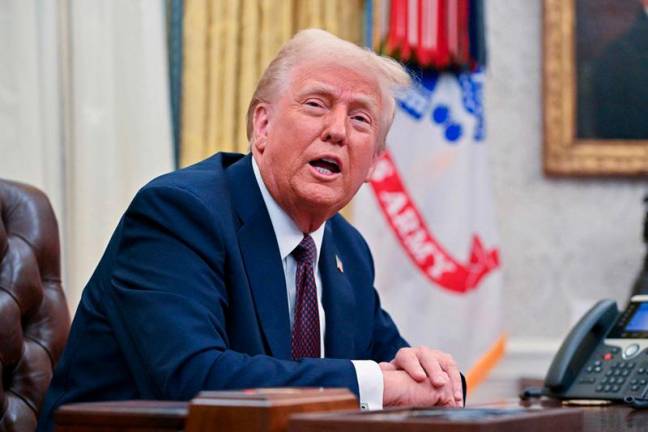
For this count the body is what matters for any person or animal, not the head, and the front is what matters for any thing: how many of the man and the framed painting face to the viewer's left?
0

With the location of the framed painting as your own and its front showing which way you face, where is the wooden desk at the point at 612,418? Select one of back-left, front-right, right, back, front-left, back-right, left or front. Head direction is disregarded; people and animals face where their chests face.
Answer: front

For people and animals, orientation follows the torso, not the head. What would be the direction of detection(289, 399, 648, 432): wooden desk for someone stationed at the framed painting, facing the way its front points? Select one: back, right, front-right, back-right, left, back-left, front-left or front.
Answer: front

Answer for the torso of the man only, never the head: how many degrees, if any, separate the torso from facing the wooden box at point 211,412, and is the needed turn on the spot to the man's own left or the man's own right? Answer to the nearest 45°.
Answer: approximately 45° to the man's own right

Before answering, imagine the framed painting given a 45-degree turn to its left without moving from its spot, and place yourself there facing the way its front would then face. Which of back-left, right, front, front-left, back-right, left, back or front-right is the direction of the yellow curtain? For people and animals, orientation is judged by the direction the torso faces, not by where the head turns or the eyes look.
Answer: right

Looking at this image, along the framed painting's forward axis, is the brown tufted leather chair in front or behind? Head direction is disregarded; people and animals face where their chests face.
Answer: in front

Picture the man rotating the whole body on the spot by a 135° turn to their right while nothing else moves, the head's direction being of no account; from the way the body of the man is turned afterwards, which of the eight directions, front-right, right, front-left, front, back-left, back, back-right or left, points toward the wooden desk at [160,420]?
left

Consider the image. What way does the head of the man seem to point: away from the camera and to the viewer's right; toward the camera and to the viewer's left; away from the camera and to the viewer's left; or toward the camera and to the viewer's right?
toward the camera and to the viewer's right

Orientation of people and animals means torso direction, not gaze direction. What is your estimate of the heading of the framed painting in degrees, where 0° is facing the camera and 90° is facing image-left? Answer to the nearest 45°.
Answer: approximately 0°

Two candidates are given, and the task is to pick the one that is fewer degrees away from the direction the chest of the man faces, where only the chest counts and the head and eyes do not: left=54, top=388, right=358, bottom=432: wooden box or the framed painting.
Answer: the wooden box

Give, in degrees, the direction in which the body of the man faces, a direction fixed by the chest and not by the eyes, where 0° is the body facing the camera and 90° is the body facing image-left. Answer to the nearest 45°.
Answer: approximately 315°

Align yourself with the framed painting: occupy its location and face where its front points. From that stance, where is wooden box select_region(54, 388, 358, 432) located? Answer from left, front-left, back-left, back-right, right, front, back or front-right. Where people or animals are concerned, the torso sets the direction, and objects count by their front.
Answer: front
